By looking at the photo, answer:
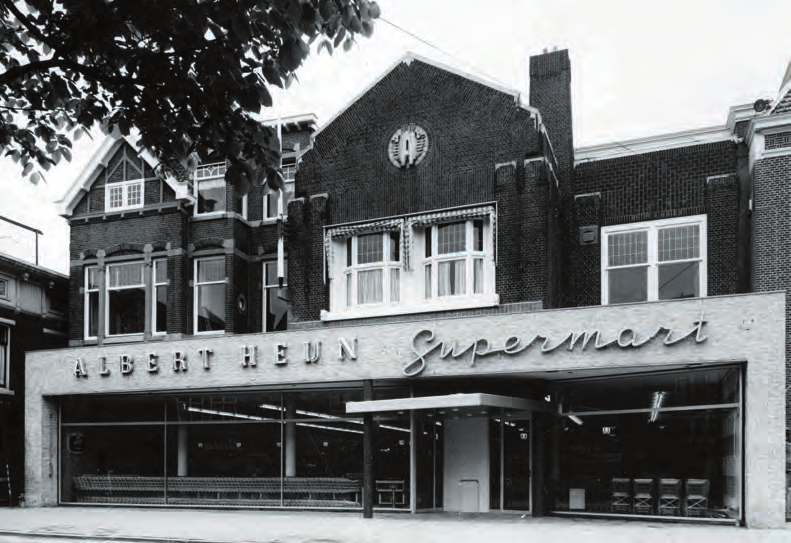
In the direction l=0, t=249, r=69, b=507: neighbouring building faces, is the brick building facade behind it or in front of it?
in front

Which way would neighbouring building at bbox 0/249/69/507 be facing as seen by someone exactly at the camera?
facing the viewer and to the right of the viewer
